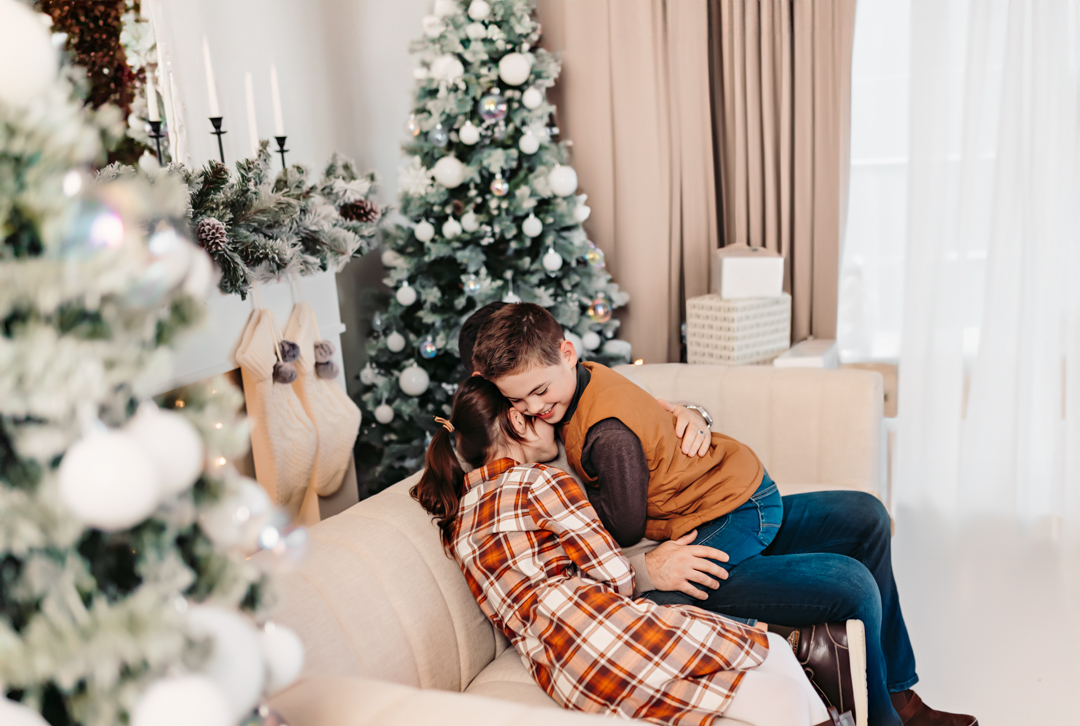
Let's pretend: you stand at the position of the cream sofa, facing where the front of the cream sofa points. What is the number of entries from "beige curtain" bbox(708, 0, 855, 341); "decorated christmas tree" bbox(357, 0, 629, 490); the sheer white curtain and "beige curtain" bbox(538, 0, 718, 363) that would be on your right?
0

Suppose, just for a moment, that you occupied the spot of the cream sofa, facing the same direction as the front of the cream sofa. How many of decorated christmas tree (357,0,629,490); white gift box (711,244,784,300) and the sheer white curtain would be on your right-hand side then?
0

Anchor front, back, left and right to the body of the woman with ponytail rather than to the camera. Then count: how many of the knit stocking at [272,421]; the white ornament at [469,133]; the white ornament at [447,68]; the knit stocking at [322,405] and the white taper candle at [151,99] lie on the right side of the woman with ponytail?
0

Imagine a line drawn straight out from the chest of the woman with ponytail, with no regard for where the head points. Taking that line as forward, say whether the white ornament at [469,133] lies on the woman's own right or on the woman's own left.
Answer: on the woman's own left

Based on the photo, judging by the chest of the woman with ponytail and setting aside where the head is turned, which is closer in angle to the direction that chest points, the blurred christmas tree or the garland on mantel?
the garland on mantel

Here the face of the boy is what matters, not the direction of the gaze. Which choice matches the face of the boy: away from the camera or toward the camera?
toward the camera

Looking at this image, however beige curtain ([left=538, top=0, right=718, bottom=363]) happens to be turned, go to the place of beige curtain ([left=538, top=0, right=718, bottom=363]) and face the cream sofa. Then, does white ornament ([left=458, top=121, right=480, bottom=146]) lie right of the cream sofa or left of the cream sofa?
right

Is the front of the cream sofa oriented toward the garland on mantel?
no

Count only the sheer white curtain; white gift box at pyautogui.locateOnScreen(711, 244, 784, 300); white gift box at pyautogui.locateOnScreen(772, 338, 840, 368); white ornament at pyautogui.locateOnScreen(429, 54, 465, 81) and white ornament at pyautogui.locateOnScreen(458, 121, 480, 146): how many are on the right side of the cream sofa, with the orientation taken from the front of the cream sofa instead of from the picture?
0

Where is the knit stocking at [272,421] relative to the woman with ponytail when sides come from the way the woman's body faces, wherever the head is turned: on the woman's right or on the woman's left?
on the woman's left

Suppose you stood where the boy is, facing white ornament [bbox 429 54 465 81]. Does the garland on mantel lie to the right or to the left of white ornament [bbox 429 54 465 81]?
left

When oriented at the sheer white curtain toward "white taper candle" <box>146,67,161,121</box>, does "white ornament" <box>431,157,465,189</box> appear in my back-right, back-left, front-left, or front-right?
front-right

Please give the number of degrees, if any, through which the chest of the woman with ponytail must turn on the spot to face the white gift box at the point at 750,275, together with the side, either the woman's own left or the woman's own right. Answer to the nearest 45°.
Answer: approximately 45° to the woman's own left

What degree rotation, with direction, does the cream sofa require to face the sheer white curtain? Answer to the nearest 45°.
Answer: approximately 90° to its left

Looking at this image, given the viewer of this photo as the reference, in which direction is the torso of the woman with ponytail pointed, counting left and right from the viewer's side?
facing away from the viewer and to the right of the viewer

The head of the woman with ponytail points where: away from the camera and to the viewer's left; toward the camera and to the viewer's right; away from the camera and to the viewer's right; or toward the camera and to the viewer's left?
away from the camera and to the viewer's right
